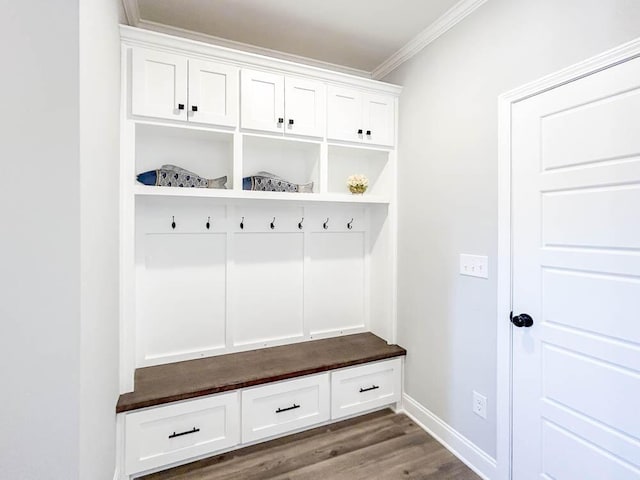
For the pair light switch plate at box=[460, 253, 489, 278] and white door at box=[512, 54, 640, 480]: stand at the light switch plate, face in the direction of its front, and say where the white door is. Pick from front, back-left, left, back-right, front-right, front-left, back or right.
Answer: left

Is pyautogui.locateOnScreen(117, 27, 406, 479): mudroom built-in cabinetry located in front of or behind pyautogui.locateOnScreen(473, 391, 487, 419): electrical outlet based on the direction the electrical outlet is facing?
in front

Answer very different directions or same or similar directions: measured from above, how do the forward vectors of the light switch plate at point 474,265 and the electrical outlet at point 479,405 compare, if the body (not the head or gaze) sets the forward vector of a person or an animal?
same or similar directions

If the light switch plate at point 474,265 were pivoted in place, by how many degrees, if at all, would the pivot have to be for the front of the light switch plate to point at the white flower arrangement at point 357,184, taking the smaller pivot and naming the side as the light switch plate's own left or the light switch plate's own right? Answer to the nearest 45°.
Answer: approximately 45° to the light switch plate's own right

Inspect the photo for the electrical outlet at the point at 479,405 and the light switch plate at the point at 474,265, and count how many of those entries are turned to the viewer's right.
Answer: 0

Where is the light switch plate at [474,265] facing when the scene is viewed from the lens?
facing the viewer and to the left of the viewer
